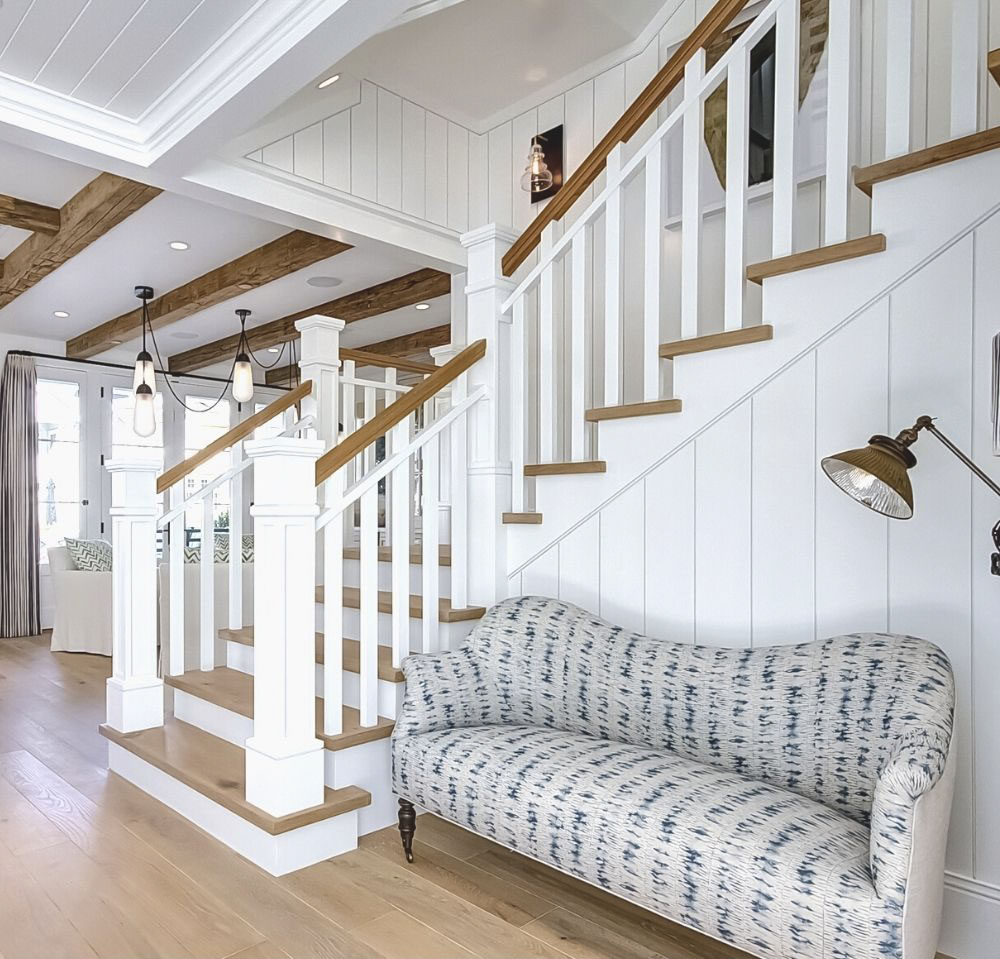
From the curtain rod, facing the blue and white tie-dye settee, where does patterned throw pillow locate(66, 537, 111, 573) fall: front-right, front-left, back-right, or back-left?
front-right

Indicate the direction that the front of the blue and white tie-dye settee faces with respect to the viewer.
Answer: facing the viewer and to the left of the viewer

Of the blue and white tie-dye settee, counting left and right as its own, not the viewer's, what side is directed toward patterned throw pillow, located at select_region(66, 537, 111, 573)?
right

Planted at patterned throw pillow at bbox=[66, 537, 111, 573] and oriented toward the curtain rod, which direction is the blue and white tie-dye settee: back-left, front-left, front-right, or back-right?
back-right

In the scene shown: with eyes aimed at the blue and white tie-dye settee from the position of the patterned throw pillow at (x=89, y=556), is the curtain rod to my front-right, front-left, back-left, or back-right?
back-left
